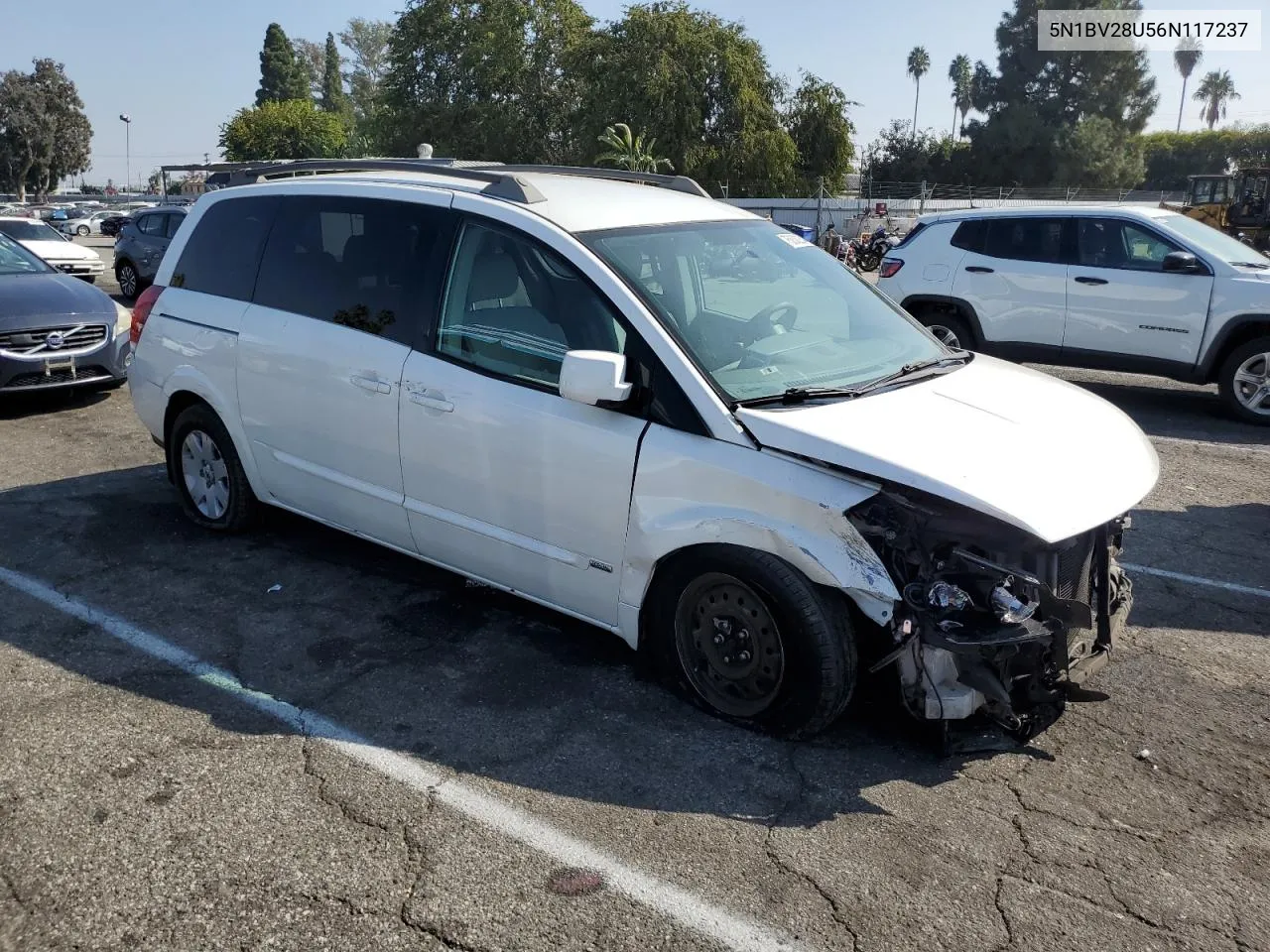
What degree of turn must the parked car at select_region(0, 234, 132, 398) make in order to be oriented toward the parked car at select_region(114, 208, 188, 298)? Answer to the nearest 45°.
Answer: approximately 135° to its left

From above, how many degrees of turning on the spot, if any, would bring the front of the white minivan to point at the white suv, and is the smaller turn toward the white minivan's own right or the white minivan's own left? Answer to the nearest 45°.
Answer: approximately 90° to the white minivan's own left

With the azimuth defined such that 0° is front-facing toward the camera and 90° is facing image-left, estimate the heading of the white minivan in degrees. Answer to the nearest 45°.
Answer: approximately 315°

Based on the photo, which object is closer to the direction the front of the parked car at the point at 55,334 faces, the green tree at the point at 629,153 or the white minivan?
the white minivan

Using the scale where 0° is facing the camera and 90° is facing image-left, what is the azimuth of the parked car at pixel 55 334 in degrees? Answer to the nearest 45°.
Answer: approximately 315°
